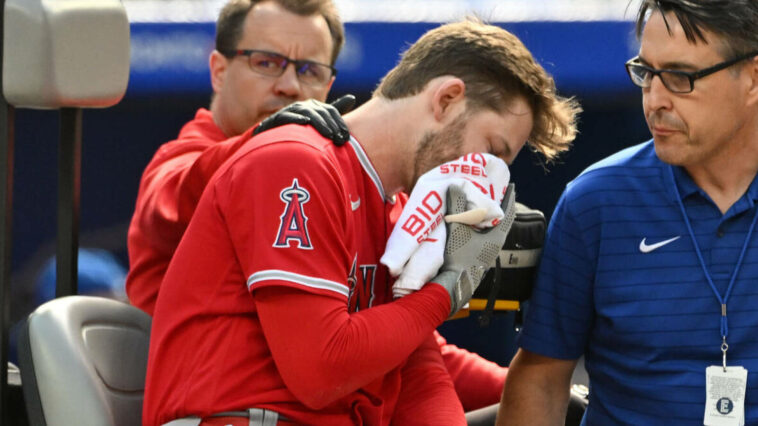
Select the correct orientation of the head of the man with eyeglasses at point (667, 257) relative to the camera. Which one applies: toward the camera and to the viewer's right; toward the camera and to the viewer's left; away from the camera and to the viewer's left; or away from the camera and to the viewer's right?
toward the camera and to the viewer's left

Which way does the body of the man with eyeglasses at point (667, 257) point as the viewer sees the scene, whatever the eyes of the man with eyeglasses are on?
toward the camera

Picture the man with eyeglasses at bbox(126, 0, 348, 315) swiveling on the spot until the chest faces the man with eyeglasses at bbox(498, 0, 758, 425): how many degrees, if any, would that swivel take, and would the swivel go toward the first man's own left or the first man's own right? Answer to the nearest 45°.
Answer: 0° — they already face them

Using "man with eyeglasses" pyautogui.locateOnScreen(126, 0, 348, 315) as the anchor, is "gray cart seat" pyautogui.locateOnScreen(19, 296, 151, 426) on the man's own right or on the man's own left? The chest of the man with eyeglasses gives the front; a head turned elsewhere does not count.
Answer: on the man's own right

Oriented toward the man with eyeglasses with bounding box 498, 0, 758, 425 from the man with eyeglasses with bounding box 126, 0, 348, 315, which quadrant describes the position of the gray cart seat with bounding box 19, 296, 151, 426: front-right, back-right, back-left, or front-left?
front-right

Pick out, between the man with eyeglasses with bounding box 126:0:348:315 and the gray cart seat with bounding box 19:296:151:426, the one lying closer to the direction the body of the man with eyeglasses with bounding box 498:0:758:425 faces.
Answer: the gray cart seat

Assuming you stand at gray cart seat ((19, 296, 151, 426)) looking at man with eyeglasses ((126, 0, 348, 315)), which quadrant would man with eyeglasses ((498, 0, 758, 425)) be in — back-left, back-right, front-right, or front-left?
front-right

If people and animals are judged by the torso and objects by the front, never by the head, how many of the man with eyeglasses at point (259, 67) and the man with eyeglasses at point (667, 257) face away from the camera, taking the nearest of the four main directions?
0

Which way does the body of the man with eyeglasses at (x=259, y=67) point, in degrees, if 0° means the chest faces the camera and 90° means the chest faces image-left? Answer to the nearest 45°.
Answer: approximately 315°

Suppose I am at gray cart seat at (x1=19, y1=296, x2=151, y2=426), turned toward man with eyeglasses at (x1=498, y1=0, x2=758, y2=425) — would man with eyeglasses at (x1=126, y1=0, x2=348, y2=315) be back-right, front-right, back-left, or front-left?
front-left

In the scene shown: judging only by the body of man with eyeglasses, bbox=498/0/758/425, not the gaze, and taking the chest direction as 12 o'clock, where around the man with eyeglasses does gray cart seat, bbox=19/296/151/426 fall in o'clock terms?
The gray cart seat is roughly at 2 o'clock from the man with eyeglasses.

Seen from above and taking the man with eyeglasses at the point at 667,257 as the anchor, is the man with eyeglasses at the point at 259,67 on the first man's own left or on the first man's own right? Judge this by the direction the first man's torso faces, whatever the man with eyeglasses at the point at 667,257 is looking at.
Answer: on the first man's own right
